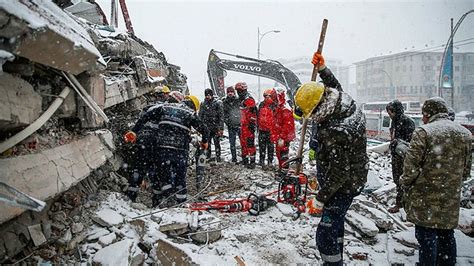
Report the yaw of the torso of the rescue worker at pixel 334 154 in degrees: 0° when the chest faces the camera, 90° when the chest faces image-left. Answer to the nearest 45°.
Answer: approximately 90°

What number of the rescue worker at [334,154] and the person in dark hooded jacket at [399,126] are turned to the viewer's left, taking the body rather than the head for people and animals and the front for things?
2

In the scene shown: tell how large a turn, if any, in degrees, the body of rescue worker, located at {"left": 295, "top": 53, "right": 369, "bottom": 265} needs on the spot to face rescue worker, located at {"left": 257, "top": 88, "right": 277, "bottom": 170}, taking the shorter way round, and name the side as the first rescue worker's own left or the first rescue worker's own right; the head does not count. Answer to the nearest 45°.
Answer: approximately 90° to the first rescue worker's own right

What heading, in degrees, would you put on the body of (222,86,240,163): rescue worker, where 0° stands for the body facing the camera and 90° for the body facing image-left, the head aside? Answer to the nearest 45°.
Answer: approximately 0°

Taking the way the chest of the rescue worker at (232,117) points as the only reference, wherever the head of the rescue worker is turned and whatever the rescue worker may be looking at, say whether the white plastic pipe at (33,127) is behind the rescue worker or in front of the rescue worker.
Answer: in front

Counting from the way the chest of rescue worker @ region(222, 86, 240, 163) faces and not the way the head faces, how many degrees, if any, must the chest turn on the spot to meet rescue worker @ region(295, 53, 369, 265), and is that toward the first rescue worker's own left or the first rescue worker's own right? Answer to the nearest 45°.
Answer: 0° — they already face them

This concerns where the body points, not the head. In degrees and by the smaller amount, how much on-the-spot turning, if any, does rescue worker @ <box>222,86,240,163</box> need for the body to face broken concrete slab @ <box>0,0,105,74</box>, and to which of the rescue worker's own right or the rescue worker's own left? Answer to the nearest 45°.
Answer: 0° — they already face it

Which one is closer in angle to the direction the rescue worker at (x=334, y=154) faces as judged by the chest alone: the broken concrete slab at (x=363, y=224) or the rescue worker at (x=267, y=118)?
the rescue worker

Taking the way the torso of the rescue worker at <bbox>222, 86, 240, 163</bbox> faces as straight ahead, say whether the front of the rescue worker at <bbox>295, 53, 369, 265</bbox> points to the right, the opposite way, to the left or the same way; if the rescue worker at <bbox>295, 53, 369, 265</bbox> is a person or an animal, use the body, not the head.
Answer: to the right

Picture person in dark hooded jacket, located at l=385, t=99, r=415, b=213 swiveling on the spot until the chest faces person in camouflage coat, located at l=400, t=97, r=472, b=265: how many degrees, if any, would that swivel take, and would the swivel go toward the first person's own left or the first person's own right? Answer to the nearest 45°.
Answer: approximately 90° to the first person's own left

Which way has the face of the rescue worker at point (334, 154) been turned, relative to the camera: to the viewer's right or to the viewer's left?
to the viewer's left

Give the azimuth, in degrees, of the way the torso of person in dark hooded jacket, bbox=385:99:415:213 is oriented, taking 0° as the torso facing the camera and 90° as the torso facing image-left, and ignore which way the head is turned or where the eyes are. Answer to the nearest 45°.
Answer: approximately 90°
